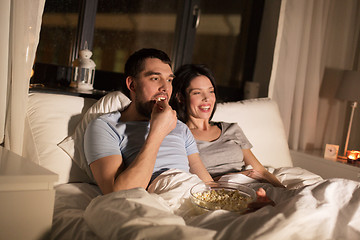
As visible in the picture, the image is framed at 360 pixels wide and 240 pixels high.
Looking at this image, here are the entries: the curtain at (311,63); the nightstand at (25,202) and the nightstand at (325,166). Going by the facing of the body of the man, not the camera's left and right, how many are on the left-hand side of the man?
2

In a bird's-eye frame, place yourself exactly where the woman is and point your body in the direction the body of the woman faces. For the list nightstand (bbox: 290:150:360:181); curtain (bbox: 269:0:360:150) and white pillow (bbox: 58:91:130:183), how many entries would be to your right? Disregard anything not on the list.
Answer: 1

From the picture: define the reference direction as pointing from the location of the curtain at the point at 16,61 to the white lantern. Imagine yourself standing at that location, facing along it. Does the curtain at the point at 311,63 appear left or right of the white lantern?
right

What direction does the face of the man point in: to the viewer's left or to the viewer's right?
to the viewer's right

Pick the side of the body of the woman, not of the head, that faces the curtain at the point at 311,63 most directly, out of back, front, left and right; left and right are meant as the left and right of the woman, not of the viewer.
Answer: left

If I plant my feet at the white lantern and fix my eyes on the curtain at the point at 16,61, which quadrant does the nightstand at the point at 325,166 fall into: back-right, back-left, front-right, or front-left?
back-left

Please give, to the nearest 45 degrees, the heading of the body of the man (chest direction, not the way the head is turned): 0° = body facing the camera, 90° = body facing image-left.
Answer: approximately 315°

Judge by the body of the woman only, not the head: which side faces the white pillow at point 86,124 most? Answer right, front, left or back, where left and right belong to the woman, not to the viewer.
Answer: right

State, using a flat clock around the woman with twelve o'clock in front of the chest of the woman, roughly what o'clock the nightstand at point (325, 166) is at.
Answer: The nightstand is roughly at 9 o'clock from the woman.

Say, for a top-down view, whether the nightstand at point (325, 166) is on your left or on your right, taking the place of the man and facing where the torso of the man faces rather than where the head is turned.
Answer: on your left

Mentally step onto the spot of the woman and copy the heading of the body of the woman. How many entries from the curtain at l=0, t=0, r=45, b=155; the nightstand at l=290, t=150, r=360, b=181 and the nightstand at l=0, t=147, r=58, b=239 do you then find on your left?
1

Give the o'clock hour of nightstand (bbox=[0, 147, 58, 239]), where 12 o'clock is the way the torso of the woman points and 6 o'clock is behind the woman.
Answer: The nightstand is roughly at 2 o'clock from the woman.

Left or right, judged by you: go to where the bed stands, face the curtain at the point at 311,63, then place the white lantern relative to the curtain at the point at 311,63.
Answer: left
